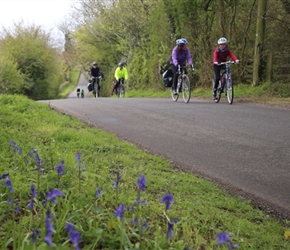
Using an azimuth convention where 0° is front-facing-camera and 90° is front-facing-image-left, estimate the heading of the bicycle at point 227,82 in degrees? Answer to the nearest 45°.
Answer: approximately 315°

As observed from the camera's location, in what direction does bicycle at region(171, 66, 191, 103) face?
facing the viewer and to the right of the viewer

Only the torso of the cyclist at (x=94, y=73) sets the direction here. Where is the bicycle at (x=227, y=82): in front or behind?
in front

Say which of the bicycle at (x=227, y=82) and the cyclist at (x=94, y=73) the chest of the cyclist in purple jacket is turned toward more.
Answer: the bicycle

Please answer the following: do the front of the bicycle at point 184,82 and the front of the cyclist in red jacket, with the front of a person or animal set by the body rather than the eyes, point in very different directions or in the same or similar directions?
same or similar directions

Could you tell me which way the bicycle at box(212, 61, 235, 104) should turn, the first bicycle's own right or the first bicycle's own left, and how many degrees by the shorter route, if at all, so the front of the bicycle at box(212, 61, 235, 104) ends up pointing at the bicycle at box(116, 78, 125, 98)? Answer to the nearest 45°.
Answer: approximately 180°

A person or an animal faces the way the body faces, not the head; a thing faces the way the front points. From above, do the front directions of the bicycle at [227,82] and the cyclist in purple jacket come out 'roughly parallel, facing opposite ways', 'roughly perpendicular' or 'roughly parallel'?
roughly parallel

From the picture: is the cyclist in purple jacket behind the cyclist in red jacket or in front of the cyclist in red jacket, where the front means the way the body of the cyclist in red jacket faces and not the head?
behind

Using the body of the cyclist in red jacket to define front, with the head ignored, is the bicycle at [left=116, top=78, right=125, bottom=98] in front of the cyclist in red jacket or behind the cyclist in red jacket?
behind

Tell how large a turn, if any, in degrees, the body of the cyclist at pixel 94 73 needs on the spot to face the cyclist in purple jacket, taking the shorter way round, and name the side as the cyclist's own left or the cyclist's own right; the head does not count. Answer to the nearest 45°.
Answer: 0° — they already face them

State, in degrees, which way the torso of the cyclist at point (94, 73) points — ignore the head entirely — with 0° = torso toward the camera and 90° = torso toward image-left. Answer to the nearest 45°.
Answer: approximately 0°

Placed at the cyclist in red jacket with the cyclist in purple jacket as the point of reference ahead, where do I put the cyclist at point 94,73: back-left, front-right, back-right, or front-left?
front-right
